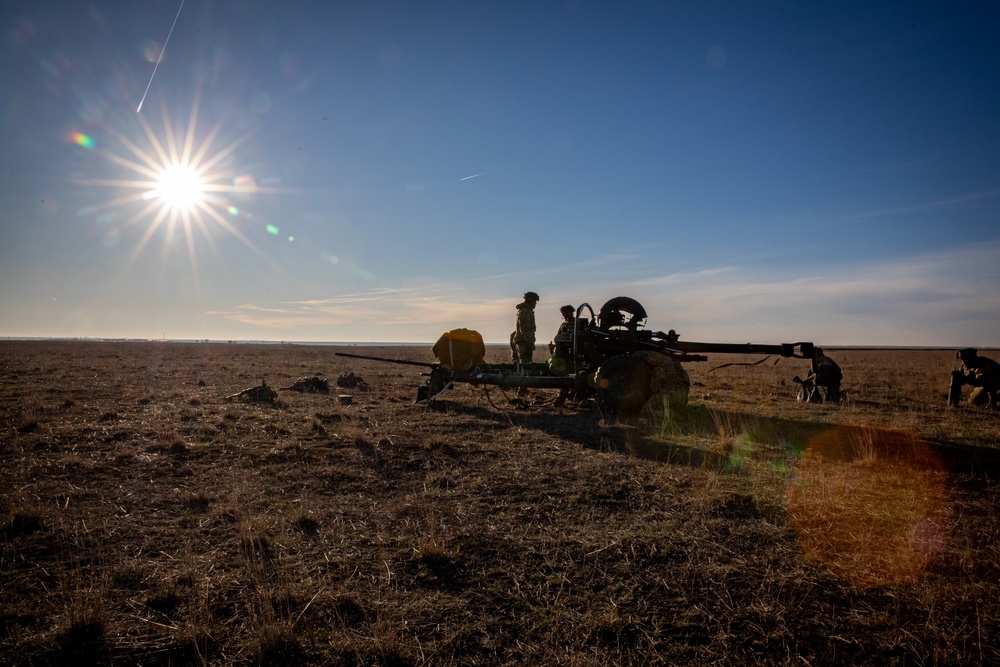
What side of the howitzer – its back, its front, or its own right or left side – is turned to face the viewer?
right

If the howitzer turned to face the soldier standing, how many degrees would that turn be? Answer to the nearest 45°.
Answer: approximately 135° to its left

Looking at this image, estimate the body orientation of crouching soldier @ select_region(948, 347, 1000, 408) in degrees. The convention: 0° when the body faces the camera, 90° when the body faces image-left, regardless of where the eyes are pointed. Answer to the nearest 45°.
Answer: approximately 90°

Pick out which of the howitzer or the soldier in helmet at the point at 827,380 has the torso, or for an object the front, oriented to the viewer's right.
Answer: the howitzer

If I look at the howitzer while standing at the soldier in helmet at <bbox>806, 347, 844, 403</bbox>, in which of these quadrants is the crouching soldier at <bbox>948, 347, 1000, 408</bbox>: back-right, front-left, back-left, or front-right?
back-left

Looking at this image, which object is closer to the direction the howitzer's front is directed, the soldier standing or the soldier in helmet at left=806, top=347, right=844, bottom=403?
the soldier in helmet

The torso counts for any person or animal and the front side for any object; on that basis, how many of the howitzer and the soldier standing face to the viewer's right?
2

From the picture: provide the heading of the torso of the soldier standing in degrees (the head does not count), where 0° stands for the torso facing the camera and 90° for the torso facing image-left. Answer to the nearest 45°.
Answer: approximately 270°

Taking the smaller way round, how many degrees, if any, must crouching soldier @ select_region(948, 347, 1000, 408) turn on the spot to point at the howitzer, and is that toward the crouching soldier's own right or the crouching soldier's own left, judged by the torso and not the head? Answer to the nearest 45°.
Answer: approximately 45° to the crouching soldier's own left

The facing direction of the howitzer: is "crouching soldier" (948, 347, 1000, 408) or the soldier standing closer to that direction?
the crouching soldier

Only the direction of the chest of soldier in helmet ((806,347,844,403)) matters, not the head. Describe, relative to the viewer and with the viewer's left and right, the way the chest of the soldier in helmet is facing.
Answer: facing to the left of the viewer
